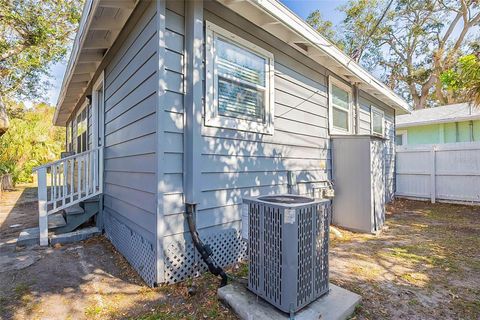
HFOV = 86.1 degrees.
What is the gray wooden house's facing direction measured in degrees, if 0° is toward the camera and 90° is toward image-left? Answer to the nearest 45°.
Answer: approximately 45°

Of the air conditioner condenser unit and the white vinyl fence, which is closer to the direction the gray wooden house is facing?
the air conditioner condenser unit

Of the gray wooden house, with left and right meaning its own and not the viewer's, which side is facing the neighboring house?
back

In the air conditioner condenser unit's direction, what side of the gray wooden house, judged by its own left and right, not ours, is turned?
left

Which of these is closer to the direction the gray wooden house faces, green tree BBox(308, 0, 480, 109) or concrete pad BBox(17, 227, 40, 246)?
the concrete pad
